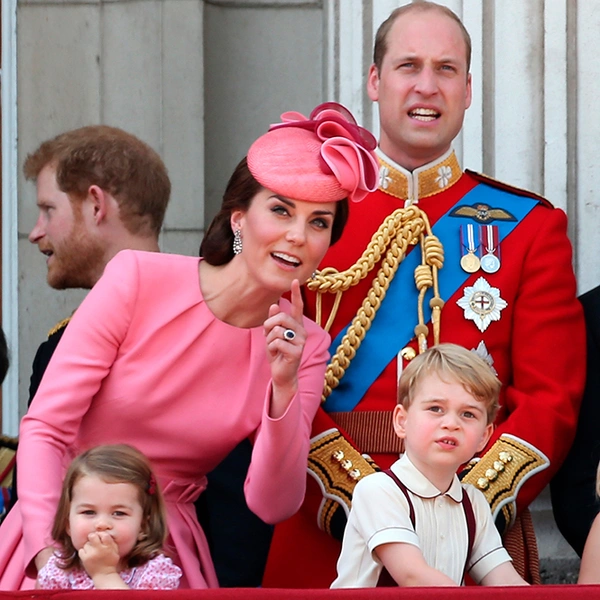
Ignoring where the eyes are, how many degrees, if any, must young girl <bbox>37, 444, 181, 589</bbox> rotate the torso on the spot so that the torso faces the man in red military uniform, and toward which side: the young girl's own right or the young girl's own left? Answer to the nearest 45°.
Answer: approximately 135° to the young girl's own left

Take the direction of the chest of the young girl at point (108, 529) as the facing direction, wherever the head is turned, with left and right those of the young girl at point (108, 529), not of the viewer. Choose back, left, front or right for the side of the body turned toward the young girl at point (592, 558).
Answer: left

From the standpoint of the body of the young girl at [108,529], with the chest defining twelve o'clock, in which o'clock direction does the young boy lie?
The young boy is roughly at 9 o'clock from the young girl.

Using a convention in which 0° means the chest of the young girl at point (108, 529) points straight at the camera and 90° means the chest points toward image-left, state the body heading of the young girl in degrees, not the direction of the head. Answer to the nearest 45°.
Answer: approximately 0°

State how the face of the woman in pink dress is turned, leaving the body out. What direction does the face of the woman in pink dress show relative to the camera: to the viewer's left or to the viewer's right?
to the viewer's right
